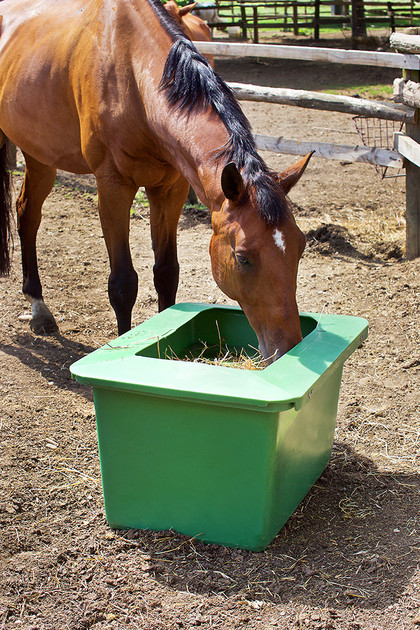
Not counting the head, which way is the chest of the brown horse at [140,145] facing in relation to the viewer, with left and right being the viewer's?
facing the viewer and to the right of the viewer

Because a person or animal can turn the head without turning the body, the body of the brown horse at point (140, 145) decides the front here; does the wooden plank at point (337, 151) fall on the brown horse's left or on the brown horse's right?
on the brown horse's left

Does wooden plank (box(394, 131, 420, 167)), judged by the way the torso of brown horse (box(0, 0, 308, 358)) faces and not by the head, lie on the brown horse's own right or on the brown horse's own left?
on the brown horse's own left

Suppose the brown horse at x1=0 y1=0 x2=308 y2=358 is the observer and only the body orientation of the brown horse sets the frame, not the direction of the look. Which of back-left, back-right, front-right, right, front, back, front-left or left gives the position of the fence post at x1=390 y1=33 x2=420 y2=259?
left

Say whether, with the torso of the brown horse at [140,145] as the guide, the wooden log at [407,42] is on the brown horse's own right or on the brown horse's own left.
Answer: on the brown horse's own left
